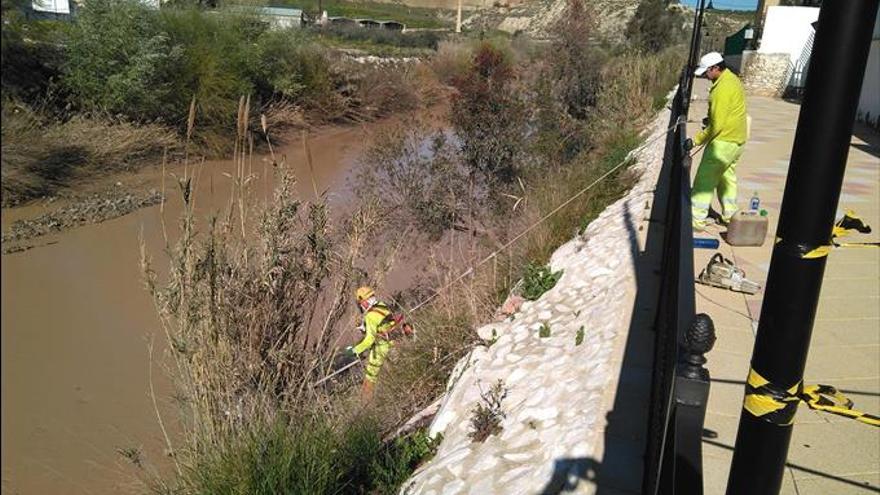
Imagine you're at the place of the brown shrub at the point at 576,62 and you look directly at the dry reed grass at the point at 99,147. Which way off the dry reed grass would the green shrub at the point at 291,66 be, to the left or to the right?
right

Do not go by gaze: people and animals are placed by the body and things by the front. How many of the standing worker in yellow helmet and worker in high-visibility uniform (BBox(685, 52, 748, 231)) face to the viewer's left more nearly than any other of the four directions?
2

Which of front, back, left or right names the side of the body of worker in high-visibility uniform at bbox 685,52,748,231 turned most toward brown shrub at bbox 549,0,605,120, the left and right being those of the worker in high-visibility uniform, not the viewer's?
right

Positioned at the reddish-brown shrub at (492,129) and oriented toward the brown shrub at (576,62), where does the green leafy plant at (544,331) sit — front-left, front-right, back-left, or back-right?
back-right

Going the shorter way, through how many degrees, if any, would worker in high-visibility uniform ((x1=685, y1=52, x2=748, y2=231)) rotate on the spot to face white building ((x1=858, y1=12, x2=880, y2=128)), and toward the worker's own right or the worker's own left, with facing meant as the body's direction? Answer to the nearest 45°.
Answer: approximately 90° to the worker's own right

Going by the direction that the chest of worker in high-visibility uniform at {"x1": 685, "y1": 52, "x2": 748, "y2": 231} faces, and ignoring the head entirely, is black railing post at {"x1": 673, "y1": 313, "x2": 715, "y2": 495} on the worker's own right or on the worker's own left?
on the worker's own left

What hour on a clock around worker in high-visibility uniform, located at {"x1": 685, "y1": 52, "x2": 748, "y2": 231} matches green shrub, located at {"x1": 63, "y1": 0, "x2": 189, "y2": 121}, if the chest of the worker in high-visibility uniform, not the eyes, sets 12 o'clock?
The green shrub is roughly at 1 o'clock from the worker in high-visibility uniform.

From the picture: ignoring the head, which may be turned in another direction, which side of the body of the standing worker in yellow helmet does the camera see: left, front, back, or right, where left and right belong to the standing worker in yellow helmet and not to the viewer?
left

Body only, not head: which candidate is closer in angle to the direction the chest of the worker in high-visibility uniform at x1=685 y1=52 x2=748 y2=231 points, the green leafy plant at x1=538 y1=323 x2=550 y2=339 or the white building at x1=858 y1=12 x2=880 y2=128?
the green leafy plant

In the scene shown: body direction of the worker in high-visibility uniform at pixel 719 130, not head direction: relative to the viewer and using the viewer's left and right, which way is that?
facing to the left of the viewer
